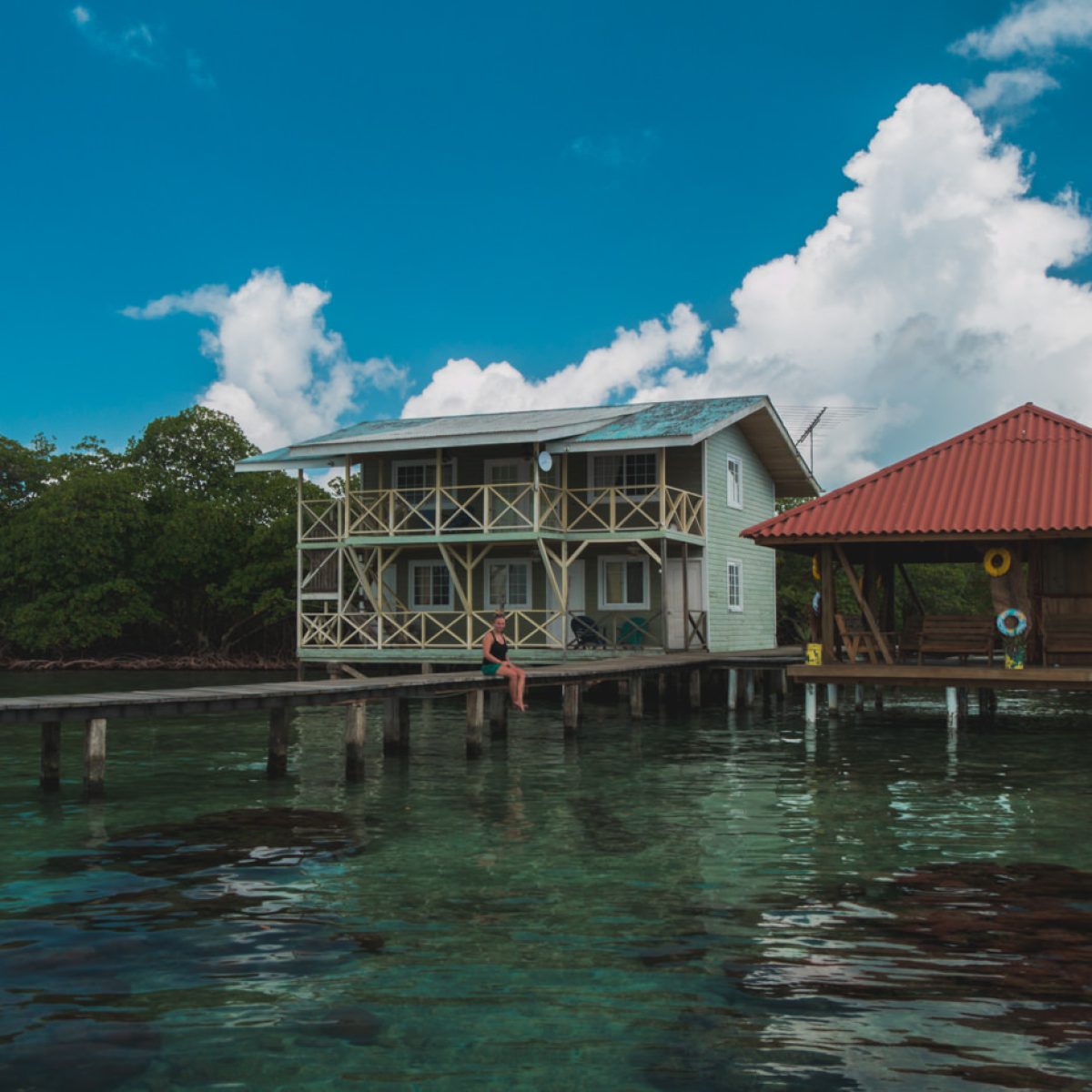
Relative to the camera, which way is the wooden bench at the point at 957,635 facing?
toward the camera

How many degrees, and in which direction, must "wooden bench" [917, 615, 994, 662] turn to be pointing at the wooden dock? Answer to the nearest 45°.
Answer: approximately 45° to its right

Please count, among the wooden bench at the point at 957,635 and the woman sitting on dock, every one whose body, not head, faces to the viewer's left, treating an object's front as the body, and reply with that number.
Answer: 0

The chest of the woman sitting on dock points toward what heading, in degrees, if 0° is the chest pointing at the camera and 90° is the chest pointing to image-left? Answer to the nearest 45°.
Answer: approximately 315°

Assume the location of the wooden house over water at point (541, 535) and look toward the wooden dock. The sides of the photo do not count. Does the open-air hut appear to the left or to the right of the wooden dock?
left

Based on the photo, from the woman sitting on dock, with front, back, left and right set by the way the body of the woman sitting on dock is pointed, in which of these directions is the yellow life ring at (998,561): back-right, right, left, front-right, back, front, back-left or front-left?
front-left

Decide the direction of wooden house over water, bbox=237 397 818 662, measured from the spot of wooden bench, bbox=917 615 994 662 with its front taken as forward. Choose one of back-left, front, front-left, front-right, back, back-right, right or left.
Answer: back-right

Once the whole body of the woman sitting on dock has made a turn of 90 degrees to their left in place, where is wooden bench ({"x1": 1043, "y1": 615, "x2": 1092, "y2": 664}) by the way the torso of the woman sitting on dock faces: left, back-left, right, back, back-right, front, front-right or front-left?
front-right

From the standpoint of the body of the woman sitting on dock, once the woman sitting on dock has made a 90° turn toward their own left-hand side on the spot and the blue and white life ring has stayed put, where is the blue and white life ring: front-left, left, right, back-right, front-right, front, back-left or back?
front-right

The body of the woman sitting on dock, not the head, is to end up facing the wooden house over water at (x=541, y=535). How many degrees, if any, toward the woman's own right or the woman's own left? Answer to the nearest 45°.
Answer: approximately 135° to the woman's own left

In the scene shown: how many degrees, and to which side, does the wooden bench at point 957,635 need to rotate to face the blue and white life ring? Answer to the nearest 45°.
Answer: approximately 45° to its left

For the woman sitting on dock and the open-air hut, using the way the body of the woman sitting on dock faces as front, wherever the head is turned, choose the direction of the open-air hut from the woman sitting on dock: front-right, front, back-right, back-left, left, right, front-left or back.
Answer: front-left

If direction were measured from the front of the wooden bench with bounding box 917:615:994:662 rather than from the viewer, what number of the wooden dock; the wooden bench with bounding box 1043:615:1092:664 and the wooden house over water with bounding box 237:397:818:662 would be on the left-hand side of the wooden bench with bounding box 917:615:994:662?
1

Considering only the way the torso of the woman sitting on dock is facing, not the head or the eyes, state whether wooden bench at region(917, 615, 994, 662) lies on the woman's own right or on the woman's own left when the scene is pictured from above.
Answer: on the woman's own left

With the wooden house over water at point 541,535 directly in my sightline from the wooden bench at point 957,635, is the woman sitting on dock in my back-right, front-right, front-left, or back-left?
front-left

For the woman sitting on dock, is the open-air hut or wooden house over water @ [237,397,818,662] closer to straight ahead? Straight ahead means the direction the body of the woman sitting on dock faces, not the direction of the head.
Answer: the open-air hut
